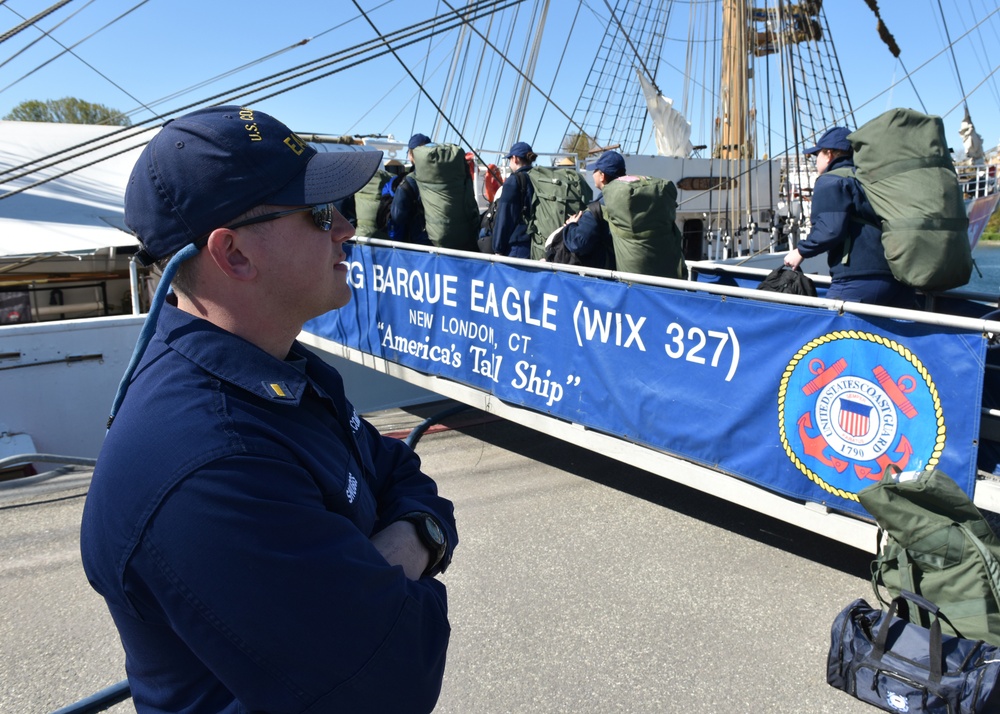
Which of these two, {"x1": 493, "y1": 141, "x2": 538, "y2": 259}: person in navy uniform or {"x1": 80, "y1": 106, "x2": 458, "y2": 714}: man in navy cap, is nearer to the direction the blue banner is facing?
the man in navy cap

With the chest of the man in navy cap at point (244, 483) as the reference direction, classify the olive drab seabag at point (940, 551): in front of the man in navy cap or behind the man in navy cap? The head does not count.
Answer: in front

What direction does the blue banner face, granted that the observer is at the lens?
facing the viewer and to the left of the viewer

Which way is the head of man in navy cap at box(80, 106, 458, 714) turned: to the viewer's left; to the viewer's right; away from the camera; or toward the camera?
to the viewer's right

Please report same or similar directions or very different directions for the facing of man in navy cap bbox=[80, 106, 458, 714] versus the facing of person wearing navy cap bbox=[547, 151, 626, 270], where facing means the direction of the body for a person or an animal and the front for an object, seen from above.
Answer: very different directions

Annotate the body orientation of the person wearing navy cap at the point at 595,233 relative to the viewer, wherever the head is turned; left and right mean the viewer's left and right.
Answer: facing to the left of the viewer

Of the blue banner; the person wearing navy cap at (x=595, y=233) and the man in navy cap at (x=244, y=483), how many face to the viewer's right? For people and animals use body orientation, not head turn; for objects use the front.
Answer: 1

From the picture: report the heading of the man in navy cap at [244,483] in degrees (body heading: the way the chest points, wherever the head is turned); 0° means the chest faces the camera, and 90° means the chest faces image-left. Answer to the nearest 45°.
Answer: approximately 270°

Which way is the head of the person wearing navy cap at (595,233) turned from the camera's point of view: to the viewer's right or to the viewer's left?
to the viewer's left

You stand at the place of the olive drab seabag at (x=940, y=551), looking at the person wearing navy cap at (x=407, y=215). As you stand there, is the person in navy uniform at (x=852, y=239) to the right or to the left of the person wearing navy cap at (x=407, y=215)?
right

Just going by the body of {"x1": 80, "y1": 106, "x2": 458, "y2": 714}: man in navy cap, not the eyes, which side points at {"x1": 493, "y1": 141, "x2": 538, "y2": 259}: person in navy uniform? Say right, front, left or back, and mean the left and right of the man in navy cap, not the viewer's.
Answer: left
